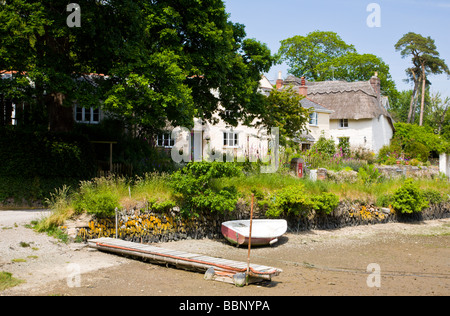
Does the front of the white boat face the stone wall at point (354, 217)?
yes

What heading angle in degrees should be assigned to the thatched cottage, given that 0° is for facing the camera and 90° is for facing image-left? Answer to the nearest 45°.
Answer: approximately 45°

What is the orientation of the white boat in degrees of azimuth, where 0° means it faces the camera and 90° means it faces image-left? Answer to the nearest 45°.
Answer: approximately 225°

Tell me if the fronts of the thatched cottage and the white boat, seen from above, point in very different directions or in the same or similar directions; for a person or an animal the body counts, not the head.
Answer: very different directions

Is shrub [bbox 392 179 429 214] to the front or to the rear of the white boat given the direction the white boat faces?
to the front
